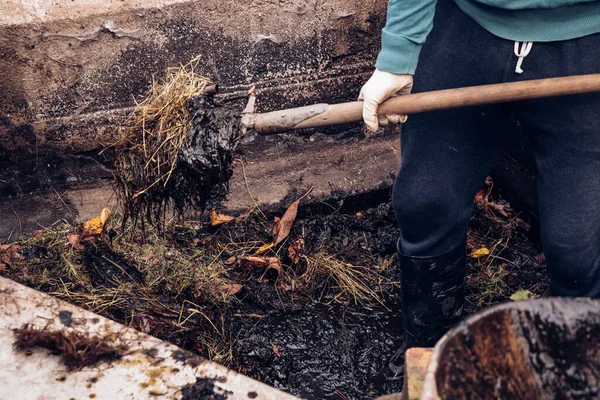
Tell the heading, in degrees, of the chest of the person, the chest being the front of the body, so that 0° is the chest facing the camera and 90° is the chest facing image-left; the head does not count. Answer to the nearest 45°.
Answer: approximately 0°

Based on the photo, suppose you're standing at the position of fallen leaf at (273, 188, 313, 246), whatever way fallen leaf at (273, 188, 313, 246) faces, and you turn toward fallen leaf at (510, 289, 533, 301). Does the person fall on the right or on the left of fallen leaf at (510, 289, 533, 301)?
right

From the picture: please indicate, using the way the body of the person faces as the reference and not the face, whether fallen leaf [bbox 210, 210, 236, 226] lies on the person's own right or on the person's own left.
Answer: on the person's own right

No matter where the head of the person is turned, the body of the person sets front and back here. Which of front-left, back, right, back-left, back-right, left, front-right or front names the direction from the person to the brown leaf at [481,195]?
back

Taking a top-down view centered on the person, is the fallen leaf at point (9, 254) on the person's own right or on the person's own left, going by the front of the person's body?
on the person's own right

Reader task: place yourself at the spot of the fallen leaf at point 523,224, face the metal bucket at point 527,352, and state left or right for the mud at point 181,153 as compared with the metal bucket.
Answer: right

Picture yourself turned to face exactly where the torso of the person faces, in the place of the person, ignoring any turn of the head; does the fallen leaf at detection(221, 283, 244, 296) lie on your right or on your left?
on your right

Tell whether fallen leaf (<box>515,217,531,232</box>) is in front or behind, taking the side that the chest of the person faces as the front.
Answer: behind
